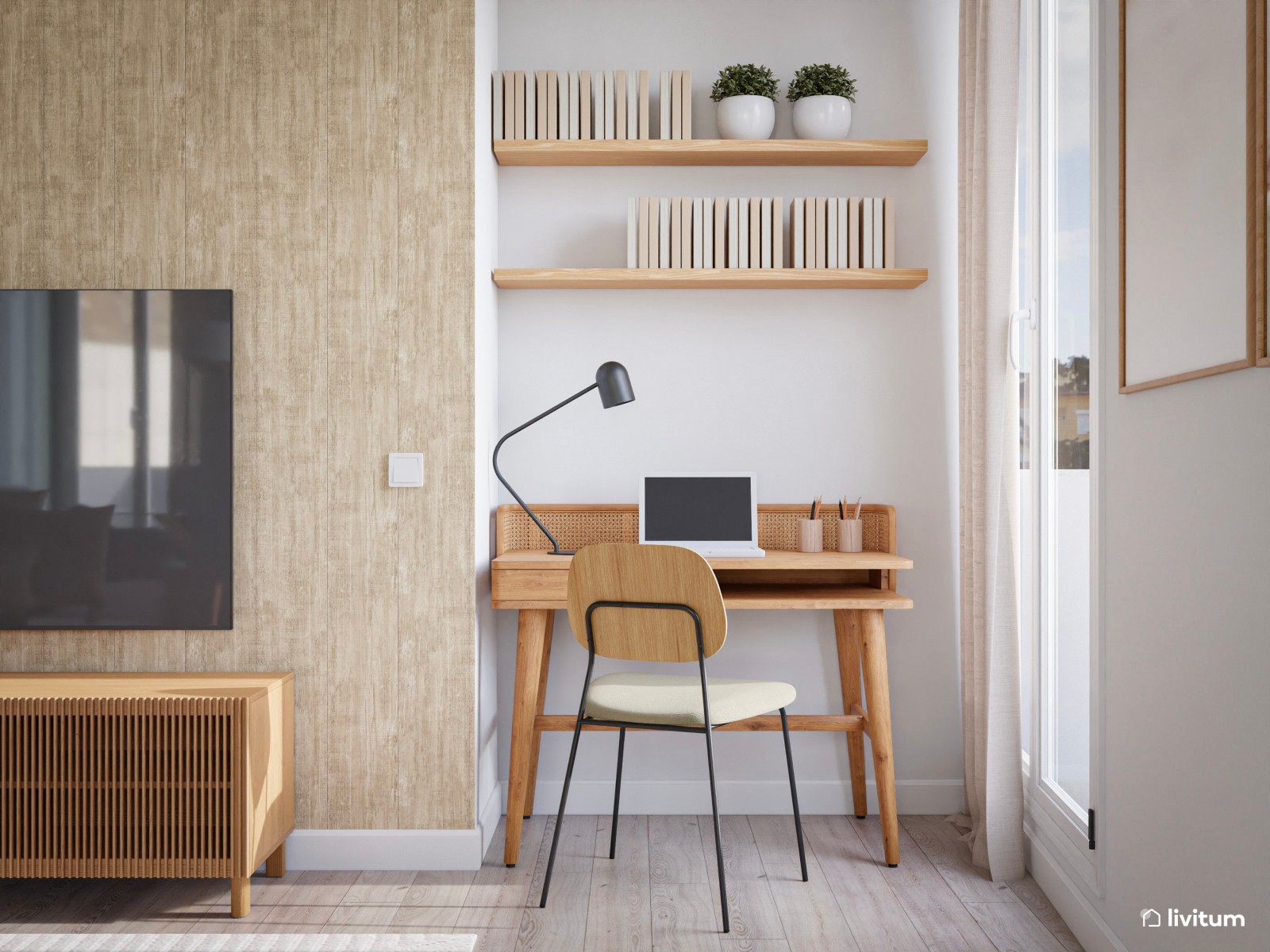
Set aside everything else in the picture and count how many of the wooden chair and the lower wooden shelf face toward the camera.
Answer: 1

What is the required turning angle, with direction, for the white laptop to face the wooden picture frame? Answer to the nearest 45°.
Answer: approximately 45° to its left

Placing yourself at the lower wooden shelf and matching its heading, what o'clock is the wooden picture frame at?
The wooden picture frame is roughly at 11 o'clock from the lower wooden shelf.

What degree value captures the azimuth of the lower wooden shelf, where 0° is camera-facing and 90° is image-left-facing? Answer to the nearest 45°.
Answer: approximately 0°
